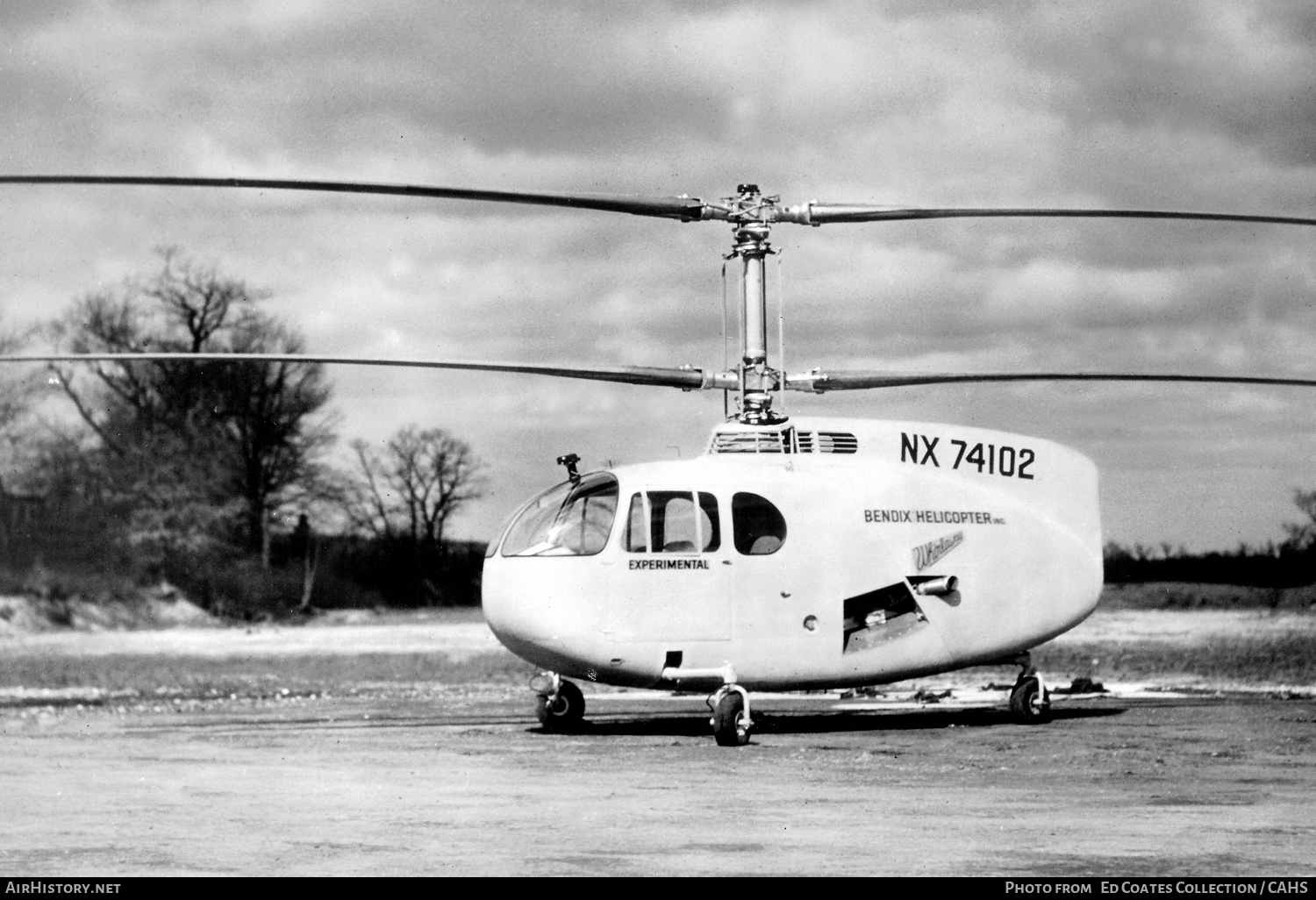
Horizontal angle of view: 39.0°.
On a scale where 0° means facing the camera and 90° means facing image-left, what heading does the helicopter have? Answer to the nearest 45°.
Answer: approximately 45°
